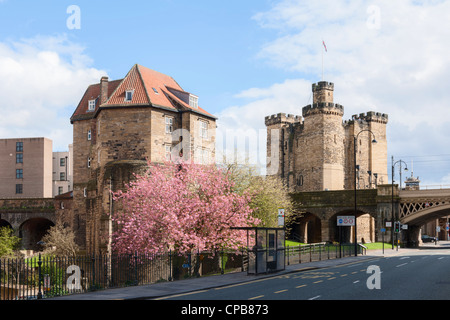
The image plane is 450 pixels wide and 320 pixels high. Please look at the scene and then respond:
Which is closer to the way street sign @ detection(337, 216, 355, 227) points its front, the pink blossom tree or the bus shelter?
the bus shelter

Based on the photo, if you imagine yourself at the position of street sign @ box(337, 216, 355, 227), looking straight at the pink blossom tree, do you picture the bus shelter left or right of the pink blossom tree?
left

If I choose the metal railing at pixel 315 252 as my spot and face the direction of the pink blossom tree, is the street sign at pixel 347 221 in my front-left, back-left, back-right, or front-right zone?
back-right

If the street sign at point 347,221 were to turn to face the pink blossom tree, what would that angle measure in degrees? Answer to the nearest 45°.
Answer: approximately 45° to its right

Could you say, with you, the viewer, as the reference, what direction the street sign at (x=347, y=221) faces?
facing the viewer

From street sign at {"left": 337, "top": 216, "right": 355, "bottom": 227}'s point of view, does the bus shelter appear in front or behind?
in front
